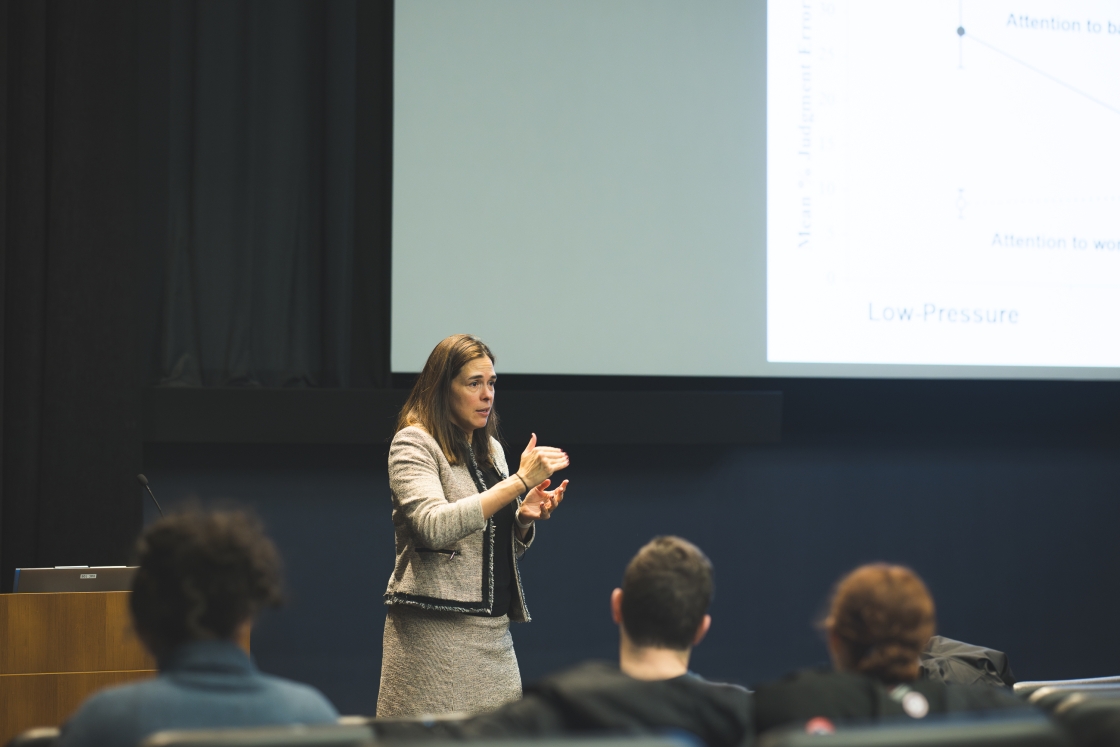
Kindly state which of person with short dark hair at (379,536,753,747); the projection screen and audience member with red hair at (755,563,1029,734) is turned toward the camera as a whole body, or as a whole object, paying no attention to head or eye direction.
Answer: the projection screen

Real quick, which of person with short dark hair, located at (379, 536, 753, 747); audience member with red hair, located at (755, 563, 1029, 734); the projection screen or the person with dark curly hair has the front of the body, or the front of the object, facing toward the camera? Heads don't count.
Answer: the projection screen

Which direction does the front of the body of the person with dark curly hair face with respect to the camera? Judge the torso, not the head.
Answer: away from the camera

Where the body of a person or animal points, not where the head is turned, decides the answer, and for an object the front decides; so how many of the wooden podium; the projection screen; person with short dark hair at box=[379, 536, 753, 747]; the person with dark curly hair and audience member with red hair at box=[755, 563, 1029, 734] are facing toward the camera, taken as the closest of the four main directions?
2

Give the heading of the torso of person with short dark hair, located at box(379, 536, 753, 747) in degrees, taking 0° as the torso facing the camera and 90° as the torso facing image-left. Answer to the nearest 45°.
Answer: approximately 180°

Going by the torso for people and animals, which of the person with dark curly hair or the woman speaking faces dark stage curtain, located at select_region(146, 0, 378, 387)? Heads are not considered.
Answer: the person with dark curly hair

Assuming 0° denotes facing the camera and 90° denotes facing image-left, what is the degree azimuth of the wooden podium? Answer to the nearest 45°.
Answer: approximately 0°

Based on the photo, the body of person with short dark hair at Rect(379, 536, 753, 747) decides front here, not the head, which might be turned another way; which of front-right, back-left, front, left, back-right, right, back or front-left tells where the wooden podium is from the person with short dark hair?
front-left

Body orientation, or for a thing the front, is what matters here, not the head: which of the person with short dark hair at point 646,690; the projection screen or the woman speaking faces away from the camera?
the person with short dark hair

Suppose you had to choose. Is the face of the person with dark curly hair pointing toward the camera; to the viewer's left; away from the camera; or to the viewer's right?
away from the camera

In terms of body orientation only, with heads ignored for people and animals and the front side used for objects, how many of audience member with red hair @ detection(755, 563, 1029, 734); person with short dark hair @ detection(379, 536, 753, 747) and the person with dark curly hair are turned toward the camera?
0

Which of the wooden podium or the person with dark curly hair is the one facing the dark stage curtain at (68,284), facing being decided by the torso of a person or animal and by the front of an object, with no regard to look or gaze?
the person with dark curly hair

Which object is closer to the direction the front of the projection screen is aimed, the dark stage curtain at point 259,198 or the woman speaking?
the woman speaking

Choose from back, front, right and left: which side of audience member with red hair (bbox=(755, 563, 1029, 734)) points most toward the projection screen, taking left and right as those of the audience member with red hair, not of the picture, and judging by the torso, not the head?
front

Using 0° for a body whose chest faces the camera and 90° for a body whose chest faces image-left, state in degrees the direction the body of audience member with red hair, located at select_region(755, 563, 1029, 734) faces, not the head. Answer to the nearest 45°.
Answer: approximately 180°

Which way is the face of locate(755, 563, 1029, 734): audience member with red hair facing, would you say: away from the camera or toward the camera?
away from the camera
